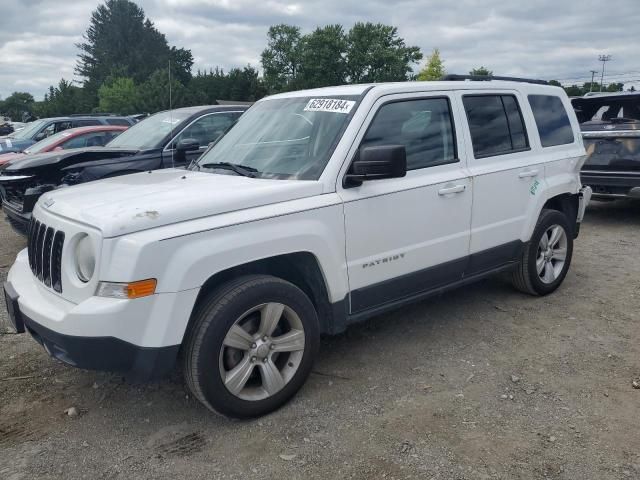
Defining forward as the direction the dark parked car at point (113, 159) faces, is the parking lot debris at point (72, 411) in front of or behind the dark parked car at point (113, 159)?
in front

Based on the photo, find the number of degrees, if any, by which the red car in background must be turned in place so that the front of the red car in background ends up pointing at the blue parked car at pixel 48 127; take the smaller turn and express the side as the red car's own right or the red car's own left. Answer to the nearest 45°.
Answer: approximately 135° to the red car's own right

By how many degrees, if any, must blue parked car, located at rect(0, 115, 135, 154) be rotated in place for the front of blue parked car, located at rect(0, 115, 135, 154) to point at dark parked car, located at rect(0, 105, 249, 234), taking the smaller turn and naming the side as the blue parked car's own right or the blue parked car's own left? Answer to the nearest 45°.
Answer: approximately 45° to the blue parked car's own left

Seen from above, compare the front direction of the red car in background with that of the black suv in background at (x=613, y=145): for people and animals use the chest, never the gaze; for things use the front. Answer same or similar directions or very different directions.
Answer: very different directions

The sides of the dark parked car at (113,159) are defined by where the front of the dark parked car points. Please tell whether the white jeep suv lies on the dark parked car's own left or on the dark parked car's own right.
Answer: on the dark parked car's own left

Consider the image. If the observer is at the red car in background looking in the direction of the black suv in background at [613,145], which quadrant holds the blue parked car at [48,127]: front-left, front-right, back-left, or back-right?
back-left

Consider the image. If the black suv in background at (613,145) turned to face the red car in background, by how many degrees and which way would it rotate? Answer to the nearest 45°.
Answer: approximately 90° to its left

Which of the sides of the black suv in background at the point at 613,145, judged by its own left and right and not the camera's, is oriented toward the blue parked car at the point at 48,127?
left

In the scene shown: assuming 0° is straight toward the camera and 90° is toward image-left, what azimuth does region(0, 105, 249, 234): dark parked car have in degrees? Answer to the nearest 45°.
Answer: approximately 45°

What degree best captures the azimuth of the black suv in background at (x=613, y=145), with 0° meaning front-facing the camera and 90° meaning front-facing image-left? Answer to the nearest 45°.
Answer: approximately 180°
